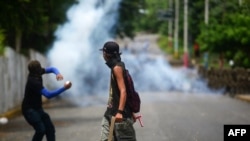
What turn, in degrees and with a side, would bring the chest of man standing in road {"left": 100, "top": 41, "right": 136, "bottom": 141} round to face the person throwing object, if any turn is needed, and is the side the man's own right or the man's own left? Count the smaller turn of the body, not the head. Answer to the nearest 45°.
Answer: approximately 45° to the man's own right

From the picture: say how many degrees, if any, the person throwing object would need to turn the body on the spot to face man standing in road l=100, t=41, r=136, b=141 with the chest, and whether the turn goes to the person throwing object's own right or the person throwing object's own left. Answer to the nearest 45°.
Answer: approximately 90° to the person throwing object's own right

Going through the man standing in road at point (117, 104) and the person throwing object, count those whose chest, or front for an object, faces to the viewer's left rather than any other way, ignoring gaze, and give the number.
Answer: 1

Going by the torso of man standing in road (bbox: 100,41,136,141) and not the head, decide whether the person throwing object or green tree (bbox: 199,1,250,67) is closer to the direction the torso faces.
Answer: the person throwing object

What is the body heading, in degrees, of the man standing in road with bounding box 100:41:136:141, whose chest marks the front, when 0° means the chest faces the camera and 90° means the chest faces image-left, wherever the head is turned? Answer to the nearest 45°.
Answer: approximately 90°

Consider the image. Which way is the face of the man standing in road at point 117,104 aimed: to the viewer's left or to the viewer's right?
to the viewer's left
